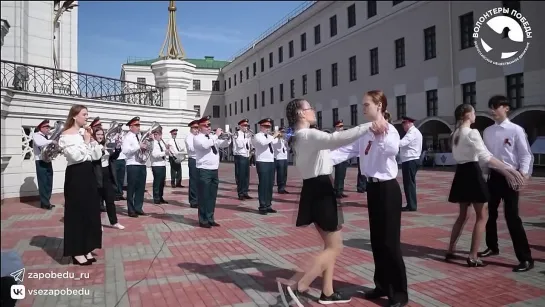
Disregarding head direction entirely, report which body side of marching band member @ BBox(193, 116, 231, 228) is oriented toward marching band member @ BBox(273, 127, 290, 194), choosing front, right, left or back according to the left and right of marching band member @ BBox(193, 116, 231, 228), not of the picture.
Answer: left

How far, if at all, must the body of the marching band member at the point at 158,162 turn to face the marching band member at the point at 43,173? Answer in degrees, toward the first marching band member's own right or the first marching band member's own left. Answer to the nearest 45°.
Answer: approximately 135° to the first marching band member's own right

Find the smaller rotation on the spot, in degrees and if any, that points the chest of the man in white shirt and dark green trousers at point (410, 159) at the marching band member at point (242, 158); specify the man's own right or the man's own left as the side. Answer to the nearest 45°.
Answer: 0° — they already face them

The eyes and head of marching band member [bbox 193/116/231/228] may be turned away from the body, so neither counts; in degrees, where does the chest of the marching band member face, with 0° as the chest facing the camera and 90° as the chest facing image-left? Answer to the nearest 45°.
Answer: approximately 315°

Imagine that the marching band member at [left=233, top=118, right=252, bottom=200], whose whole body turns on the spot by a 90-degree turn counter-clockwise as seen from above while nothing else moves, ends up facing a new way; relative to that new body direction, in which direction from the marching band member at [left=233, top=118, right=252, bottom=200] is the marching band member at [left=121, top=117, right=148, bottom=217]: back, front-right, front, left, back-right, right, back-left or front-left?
back

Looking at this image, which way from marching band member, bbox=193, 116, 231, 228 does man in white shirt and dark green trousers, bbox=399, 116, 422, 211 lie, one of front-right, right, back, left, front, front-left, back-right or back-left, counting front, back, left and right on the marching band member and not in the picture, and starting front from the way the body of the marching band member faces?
front-left

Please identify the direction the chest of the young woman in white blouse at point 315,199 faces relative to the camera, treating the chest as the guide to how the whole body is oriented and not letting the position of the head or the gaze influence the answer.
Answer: to the viewer's right

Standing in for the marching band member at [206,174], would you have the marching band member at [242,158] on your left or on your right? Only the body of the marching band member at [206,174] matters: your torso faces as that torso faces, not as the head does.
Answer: on your left

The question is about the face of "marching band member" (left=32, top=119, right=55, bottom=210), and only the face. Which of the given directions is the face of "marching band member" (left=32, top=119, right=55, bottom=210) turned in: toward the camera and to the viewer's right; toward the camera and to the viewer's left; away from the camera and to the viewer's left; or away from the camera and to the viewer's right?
toward the camera and to the viewer's right

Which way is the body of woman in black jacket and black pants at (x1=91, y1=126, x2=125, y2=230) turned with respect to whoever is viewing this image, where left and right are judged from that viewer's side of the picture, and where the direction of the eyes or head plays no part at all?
facing the viewer and to the right of the viewer

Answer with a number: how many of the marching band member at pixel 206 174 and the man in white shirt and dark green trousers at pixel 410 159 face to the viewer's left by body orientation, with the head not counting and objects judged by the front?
1

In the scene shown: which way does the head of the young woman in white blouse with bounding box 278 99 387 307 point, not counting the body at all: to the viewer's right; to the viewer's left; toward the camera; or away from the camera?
to the viewer's right
